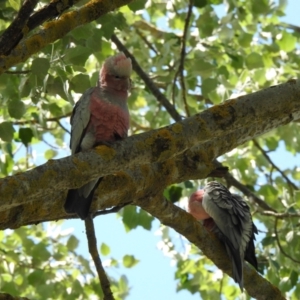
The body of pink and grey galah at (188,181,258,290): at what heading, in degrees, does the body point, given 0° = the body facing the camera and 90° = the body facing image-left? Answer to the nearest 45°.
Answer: approximately 90°

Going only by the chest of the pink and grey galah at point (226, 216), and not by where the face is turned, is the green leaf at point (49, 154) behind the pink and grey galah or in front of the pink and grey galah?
in front

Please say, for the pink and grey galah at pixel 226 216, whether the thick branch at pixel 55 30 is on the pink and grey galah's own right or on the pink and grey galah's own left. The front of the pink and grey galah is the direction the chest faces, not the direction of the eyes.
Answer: on the pink and grey galah's own left
